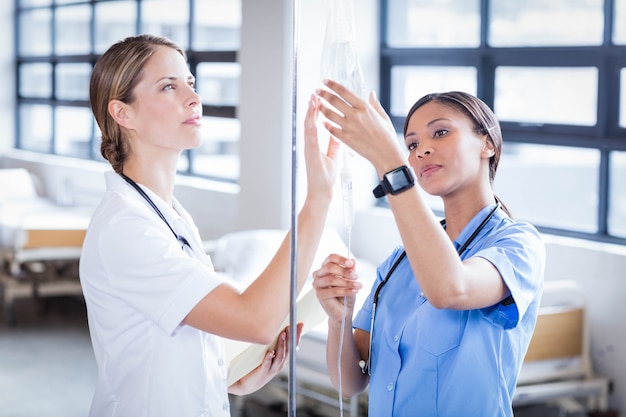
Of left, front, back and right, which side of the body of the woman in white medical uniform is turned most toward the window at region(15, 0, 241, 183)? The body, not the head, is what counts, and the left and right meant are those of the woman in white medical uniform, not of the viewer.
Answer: left

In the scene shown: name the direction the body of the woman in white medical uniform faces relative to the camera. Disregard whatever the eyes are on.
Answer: to the viewer's right

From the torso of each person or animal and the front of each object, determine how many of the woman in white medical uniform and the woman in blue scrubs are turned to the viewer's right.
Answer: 1

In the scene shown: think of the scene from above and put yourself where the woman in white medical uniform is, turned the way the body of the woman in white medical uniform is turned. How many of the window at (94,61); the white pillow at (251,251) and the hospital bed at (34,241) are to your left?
3

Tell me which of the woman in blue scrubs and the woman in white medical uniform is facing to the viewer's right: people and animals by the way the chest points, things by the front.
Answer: the woman in white medical uniform

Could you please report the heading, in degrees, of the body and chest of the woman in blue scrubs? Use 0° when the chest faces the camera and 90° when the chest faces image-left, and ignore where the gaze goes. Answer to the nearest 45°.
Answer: approximately 45°

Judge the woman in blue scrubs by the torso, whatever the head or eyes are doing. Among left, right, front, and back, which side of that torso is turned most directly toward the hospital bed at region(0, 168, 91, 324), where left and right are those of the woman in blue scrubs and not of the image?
right
